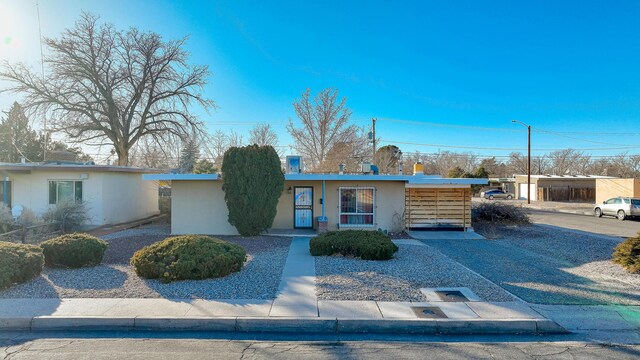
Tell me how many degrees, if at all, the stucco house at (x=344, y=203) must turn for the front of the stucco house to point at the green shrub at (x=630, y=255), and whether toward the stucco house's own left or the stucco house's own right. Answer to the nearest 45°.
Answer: approximately 45° to the stucco house's own left

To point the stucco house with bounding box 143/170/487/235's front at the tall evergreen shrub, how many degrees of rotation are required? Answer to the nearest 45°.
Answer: approximately 45° to its right

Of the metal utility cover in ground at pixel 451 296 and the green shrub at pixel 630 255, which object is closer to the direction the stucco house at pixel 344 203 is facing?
the metal utility cover in ground

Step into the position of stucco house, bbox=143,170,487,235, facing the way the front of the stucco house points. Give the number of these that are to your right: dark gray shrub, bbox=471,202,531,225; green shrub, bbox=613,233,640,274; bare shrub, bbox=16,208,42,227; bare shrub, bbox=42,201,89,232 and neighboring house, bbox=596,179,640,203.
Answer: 2

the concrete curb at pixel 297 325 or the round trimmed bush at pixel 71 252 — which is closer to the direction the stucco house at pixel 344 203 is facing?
the concrete curb

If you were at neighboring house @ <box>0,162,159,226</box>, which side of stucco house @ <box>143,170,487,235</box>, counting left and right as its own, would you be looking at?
right

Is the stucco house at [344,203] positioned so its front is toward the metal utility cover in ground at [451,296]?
yes

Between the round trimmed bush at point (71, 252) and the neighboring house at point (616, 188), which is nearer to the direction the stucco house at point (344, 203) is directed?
the round trimmed bush

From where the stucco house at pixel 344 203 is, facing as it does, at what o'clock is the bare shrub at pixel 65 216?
The bare shrub is roughly at 3 o'clock from the stucco house.

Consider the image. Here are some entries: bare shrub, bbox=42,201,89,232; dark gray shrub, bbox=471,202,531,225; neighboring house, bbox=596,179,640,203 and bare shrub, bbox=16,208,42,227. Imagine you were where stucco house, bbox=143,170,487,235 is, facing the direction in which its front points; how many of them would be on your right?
2

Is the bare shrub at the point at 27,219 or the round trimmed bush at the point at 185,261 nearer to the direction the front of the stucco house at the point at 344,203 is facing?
the round trimmed bush

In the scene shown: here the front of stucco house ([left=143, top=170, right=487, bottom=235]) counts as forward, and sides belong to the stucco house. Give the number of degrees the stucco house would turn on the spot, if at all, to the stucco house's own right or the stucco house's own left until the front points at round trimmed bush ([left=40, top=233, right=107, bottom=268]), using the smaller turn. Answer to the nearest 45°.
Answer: approximately 45° to the stucco house's own right

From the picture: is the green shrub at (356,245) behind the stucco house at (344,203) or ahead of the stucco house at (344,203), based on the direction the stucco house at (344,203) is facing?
ahead

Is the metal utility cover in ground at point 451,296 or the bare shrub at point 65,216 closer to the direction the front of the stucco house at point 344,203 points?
the metal utility cover in ground

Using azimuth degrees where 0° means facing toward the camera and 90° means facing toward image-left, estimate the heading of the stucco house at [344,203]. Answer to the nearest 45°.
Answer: approximately 0°

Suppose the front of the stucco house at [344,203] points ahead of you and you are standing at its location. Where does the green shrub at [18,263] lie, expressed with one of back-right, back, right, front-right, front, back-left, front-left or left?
front-right

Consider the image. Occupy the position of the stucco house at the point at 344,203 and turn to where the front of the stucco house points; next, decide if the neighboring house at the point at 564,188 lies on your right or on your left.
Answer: on your left

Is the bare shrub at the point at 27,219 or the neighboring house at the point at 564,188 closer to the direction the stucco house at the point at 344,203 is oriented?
the bare shrub

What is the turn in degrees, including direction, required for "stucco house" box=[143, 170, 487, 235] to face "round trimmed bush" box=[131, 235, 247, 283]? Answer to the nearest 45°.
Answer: approximately 45° to its right
